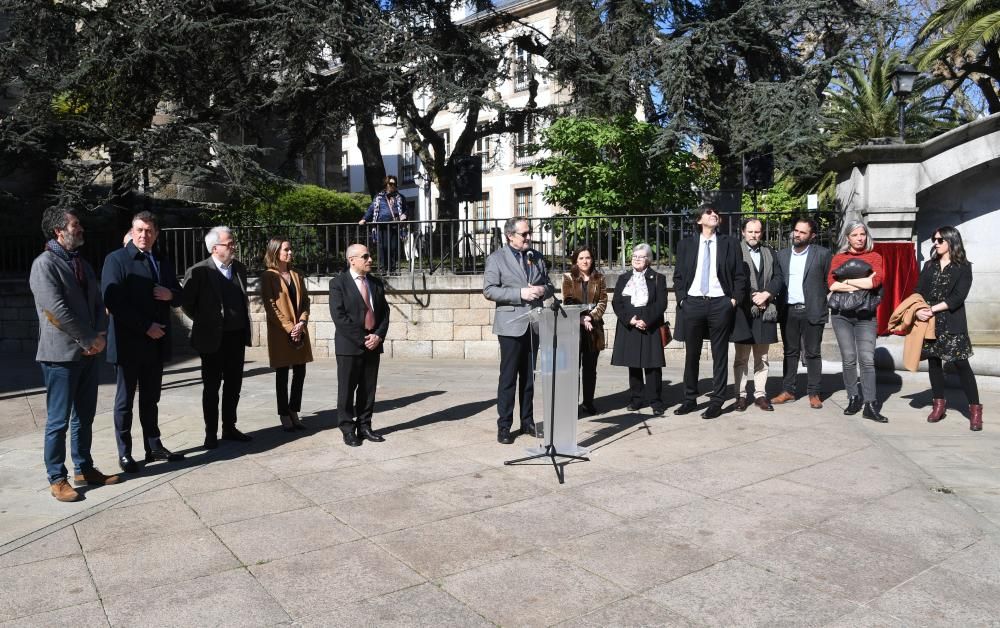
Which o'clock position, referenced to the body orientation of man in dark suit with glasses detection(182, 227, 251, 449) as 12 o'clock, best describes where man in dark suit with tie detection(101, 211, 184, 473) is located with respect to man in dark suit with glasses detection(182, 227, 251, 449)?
man in dark suit with tie detection(101, 211, 184, 473) is roughly at 3 o'clock from man in dark suit with glasses detection(182, 227, 251, 449).

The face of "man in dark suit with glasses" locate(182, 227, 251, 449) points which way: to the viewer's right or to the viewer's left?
to the viewer's right

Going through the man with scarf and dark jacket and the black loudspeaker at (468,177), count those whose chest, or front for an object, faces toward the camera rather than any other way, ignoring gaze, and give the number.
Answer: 2

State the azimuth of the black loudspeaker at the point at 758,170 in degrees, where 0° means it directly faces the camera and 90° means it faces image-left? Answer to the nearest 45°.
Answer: approximately 0°

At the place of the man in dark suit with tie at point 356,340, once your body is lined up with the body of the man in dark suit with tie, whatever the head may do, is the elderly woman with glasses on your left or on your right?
on your left

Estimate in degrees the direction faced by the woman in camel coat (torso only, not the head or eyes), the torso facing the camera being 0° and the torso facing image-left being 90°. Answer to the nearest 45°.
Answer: approximately 315°

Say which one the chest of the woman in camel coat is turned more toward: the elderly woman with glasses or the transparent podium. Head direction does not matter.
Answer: the transparent podium

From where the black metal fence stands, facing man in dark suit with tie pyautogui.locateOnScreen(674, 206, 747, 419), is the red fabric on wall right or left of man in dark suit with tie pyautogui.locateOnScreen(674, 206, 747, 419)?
left

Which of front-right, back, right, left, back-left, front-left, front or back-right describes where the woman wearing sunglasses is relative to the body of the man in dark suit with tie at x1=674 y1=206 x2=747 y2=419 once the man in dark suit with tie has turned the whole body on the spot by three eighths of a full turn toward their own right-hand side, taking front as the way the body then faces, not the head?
back-right

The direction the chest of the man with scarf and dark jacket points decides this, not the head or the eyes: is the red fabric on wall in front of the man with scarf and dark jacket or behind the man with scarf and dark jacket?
behind
